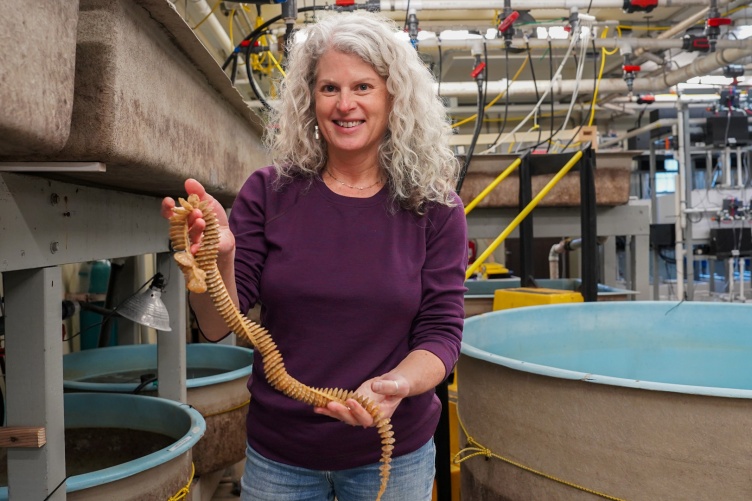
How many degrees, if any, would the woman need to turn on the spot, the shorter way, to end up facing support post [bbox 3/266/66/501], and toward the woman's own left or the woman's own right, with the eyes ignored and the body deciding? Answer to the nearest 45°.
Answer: approximately 90° to the woman's own right

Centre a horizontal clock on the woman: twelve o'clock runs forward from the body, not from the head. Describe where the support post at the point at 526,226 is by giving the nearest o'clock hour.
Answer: The support post is roughly at 7 o'clock from the woman.

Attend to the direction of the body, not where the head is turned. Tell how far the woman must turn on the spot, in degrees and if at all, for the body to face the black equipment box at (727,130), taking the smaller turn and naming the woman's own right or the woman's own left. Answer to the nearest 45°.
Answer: approximately 135° to the woman's own left

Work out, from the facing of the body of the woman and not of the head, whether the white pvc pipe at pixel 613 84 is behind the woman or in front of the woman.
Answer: behind

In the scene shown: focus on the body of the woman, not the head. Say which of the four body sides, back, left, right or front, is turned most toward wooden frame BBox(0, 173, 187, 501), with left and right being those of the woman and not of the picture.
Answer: right

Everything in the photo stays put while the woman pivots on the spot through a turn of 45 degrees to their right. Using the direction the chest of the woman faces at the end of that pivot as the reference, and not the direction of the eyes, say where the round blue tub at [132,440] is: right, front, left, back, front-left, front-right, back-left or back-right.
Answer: right

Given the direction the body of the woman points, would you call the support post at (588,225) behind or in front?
behind

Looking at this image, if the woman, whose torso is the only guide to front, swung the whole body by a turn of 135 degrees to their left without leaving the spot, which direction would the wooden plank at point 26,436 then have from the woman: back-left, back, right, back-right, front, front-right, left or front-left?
back-left

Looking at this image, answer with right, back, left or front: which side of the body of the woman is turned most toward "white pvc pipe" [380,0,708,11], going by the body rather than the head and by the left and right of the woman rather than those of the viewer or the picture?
back

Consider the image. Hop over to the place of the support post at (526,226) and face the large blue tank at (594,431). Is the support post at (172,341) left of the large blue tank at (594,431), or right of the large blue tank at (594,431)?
right

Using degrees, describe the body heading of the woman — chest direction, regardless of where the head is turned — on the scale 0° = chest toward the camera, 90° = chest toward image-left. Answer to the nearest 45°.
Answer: approximately 0°
